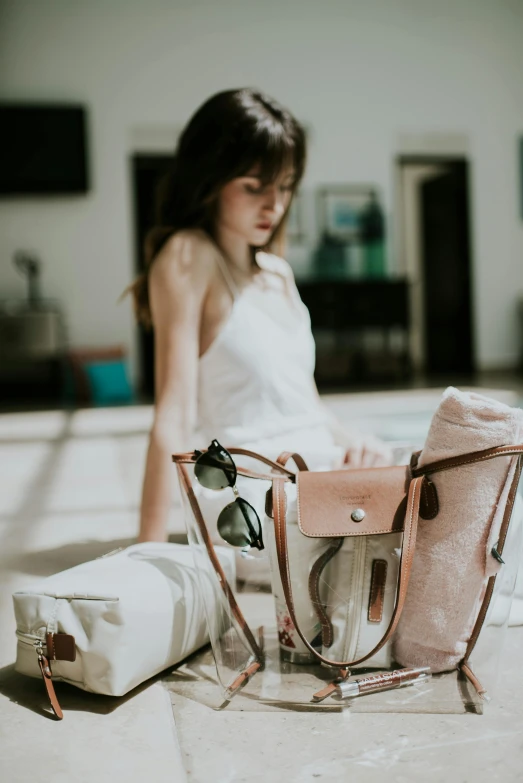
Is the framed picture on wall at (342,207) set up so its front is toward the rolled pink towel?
yes

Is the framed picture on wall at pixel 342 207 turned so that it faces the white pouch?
yes

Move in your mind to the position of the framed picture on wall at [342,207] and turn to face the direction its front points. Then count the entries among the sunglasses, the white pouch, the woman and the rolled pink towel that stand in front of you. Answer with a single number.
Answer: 4

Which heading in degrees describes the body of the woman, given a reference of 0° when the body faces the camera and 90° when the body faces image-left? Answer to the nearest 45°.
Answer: approximately 315°

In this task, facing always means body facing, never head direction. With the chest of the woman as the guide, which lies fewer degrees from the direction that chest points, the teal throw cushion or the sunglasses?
the sunglasses

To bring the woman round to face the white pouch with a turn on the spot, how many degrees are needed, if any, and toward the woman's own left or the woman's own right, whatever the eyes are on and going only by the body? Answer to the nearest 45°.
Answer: approximately 45° to the woman's own right

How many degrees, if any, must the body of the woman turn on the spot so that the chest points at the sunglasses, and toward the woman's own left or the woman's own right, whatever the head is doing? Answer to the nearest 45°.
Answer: approximately 45° to the woman's own right

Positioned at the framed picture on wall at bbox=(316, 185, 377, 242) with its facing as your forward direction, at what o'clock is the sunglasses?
The sunglasses is roughly at 12 o'clock from the framed picture on wall.

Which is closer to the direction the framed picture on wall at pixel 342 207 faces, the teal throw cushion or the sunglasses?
the sunglasses

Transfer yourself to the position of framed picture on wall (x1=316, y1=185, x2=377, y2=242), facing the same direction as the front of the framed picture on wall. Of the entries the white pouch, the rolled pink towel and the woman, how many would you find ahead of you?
3
